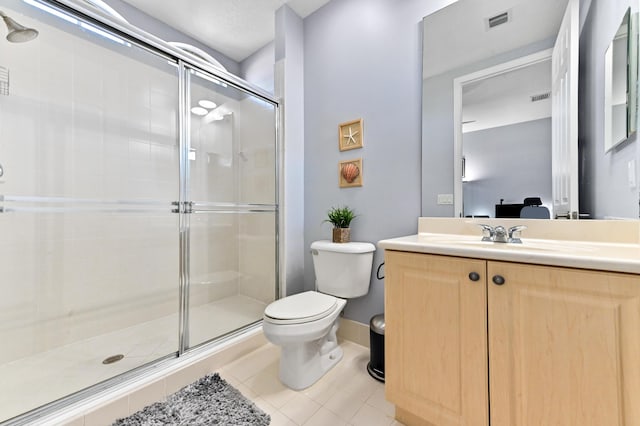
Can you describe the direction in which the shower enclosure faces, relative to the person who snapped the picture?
facing the viewer and to the right of the viewer

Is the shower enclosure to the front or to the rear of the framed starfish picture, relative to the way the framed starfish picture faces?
to the front

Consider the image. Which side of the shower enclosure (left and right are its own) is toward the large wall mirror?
front

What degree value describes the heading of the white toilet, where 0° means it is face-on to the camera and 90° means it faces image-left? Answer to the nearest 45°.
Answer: approximately 45°

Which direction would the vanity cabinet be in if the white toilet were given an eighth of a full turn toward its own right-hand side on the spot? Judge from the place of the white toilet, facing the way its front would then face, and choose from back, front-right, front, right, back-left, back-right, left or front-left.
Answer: back-left

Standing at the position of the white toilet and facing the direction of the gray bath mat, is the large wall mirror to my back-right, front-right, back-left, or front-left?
back-left

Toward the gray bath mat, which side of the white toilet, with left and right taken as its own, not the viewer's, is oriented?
front

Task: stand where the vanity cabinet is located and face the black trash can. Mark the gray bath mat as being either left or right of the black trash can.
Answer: left

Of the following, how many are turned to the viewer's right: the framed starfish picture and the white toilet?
0

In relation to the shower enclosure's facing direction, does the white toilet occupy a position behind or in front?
in front

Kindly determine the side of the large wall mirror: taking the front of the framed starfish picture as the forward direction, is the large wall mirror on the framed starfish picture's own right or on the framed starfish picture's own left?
on the framed starfish picture's own left

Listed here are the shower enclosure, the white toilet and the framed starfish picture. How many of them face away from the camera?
0
